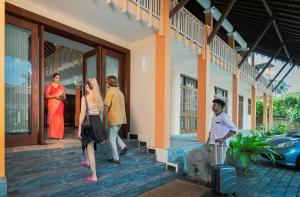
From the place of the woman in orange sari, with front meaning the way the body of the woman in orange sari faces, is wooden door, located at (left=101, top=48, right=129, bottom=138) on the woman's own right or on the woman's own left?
on the woman's own left

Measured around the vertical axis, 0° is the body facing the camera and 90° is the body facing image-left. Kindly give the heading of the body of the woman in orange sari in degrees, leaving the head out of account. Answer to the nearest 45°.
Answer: approximately 315°

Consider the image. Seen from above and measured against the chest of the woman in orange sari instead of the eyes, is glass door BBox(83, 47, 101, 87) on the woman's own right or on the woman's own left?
on the woman's own left

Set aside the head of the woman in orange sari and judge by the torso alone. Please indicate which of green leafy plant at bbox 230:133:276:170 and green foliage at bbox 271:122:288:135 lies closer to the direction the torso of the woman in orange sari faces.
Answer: the green leafy plant

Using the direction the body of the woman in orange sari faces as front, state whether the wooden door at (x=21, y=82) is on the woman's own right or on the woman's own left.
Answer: on the woman's own right

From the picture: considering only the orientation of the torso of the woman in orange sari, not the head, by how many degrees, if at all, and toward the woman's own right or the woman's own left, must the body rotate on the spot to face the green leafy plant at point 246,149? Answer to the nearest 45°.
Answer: approximately 45° to the woman's own left

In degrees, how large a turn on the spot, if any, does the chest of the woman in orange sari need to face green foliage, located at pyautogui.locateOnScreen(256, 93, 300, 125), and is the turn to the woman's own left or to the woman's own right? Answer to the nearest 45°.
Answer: approximately 90° to the woman's own left
